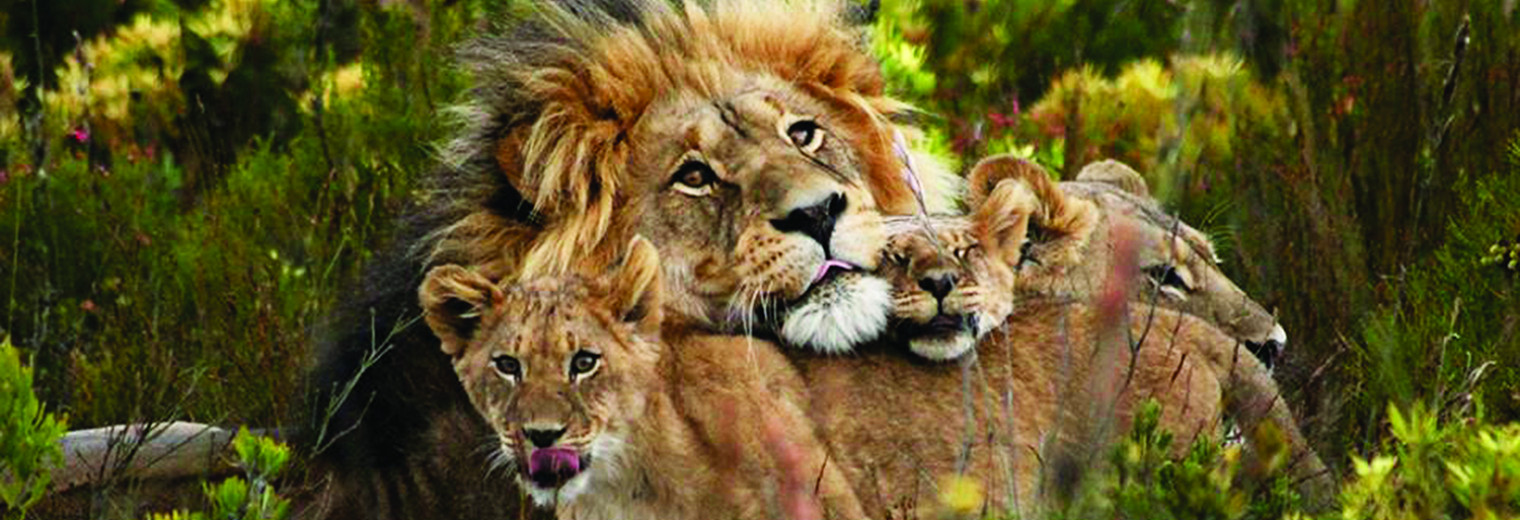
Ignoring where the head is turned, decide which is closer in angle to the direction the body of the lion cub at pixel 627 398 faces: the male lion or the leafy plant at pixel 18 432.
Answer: the leafy plant

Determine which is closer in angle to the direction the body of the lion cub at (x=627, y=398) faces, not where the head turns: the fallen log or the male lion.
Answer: the fallen log

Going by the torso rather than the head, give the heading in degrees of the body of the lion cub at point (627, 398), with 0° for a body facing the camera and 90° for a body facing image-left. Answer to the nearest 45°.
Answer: approximately 45°

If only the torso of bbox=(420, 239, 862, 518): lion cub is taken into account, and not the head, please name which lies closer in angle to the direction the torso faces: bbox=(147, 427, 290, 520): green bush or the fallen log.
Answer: the green bush

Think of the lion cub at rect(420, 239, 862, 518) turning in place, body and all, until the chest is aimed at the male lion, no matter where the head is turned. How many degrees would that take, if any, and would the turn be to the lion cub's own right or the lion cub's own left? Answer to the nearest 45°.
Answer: approximately 135° to the lion cub's own right

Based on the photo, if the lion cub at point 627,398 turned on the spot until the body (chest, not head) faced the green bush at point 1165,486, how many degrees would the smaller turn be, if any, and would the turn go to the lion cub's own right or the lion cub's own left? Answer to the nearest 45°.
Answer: approximately 90° to the lion cub's own left
